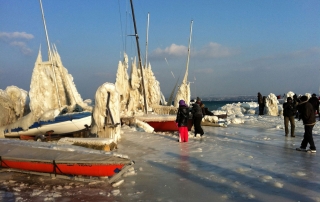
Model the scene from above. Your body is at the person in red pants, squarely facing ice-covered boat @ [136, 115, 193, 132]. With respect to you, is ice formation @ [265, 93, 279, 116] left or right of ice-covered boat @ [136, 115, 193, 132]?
right

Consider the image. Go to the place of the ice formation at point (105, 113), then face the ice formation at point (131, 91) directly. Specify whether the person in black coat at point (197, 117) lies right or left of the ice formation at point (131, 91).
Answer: right

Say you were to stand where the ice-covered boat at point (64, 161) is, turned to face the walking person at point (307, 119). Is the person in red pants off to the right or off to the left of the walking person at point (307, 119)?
left
